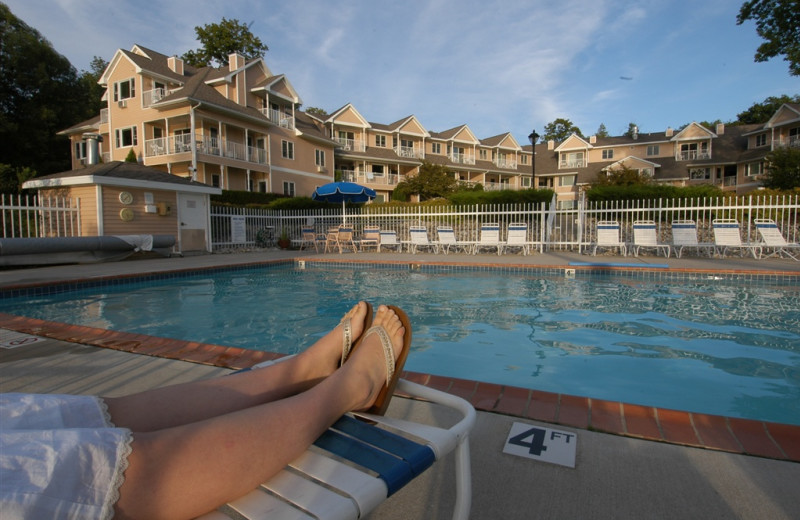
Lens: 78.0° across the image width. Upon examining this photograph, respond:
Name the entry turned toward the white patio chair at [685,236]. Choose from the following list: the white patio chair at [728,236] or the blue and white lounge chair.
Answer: the blue and white lounge chair

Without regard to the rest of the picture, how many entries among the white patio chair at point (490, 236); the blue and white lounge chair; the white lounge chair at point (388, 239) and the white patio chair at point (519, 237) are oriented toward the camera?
3

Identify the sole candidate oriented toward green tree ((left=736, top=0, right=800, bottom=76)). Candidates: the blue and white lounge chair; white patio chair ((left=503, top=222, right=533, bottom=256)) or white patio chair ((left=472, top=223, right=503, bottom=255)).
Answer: the blue and white lounge chair

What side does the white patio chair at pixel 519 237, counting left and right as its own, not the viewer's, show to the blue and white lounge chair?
front

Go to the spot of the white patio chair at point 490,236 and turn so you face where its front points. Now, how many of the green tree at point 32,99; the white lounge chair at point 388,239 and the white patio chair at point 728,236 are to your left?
1

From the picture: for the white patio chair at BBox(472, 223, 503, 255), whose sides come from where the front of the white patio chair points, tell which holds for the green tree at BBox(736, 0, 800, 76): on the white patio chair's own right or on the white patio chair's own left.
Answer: on the white patio chair's own left

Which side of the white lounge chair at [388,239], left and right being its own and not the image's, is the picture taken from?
front

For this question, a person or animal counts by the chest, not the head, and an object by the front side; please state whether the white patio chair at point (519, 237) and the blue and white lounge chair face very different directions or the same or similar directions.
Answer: very different directions

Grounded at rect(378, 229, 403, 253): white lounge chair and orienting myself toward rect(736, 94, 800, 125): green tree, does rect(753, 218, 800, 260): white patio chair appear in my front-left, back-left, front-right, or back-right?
front-right

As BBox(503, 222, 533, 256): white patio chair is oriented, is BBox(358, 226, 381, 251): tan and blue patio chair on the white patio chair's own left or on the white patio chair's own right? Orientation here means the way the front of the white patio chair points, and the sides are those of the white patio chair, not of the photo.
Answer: on the white patio chair's own right

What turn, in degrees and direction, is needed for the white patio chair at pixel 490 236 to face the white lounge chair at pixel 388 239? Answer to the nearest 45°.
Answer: approximately 90° to its right

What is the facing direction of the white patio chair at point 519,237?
toward the camera

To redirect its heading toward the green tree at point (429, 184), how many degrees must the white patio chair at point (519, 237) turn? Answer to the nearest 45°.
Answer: approximately 180°

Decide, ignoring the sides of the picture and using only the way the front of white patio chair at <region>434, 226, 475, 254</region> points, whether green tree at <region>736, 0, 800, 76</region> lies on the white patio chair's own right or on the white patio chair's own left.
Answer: on the white patio chair's own left

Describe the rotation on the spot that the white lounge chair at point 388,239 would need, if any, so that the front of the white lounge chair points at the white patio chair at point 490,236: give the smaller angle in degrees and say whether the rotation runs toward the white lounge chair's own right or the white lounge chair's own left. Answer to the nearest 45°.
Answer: approximately 45° to the white lounge chair's own left

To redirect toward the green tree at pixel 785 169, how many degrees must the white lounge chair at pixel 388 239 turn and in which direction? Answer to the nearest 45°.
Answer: approximately 90° to its left
